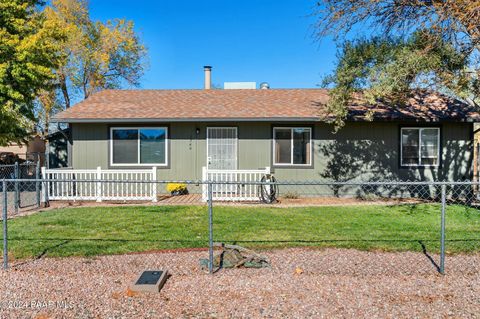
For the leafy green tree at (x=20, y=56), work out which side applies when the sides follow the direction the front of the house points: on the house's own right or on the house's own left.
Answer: on the house's own right

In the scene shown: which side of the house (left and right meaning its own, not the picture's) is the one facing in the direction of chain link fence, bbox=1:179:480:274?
front

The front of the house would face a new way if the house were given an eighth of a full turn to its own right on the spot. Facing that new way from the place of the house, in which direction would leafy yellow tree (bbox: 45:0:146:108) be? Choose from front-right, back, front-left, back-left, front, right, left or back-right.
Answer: right

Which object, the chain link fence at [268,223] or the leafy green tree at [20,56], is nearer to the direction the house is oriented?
the chain link fence

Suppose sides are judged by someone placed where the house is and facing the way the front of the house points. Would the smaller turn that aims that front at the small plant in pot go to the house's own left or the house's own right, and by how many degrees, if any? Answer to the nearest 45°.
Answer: approximately 90° to the house's own right

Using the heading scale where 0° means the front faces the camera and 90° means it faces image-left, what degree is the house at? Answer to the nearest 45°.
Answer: approximately 0°

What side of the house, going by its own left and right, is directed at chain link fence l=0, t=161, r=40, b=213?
right
